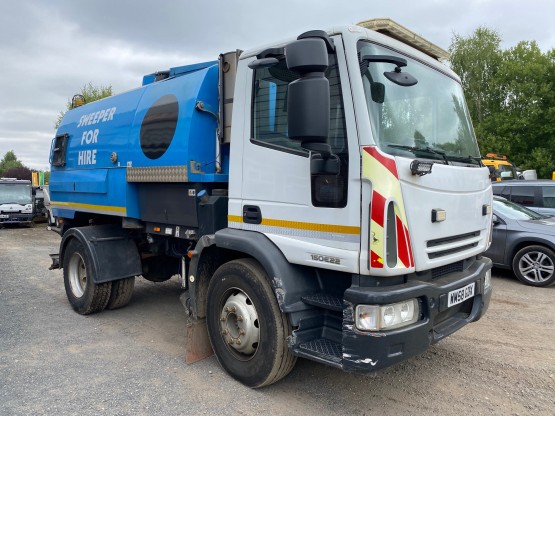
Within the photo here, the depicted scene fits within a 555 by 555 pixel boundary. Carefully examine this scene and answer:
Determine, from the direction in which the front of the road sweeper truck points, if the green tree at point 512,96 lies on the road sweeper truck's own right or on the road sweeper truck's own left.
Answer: on the road sweeper truck's own left

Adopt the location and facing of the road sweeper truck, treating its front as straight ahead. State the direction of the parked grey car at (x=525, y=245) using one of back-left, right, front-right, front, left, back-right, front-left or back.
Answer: left

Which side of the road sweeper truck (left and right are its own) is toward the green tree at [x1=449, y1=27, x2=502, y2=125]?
left

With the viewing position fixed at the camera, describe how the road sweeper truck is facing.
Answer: facing the viewer and to the right of the viewer

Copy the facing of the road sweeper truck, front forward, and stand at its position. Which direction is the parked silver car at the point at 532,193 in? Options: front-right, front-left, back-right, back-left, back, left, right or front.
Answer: left
